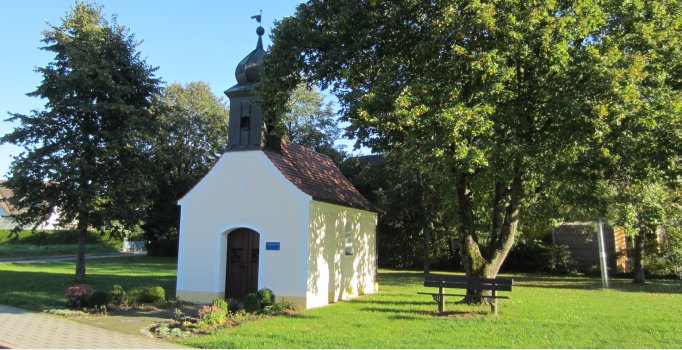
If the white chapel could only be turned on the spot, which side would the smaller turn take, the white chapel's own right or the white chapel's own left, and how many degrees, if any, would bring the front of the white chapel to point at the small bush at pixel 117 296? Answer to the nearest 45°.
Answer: approximately 45° to the white chapel's own right

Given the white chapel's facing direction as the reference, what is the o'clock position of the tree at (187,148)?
The tree is roughly at 4 o'clock from the white chapel.

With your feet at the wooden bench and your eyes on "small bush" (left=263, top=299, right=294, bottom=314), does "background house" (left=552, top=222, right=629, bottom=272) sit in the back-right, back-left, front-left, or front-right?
back-right

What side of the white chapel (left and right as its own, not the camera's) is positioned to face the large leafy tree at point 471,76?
left

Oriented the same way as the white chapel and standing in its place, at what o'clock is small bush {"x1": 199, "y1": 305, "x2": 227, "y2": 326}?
The small bush is roughly at 11 o'clock from the white chapel.

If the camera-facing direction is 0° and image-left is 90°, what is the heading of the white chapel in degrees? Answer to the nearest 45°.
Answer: approximately 45°

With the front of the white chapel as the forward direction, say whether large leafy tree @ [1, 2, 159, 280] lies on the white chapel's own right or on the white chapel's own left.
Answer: on the white chapel's own right

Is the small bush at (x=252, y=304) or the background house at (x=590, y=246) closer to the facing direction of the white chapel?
the small bush

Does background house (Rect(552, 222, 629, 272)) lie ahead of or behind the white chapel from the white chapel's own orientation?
behind

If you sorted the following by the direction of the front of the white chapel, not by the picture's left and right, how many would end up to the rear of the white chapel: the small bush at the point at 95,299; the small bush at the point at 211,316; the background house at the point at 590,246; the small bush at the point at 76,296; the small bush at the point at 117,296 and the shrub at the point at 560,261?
2

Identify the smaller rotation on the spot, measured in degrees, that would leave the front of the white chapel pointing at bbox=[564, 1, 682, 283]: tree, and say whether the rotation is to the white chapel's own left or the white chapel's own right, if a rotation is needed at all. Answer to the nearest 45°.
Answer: approximately 90° to the white chapel's own left

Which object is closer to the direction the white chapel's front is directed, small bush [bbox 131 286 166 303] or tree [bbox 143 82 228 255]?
the small bush

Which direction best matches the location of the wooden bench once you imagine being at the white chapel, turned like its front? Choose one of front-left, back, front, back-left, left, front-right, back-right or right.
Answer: left

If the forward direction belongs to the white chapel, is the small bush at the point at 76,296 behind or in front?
in front

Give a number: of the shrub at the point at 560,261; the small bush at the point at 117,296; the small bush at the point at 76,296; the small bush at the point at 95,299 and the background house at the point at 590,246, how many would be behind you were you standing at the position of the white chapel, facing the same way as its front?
2
